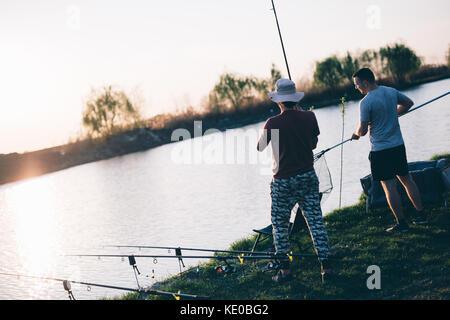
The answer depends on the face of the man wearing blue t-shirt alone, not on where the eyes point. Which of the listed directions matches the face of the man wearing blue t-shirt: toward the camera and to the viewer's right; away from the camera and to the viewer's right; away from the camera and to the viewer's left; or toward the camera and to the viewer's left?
away from the camera and to the viewer's left

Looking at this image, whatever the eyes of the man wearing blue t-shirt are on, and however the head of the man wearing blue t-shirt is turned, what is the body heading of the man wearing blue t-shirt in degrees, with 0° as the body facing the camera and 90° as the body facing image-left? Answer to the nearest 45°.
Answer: approximately 135°

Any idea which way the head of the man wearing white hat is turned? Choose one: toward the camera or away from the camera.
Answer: away from the camera

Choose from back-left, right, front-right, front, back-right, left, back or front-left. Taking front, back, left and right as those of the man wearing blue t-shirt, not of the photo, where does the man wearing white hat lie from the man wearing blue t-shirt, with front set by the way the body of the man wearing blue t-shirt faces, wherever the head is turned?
left
